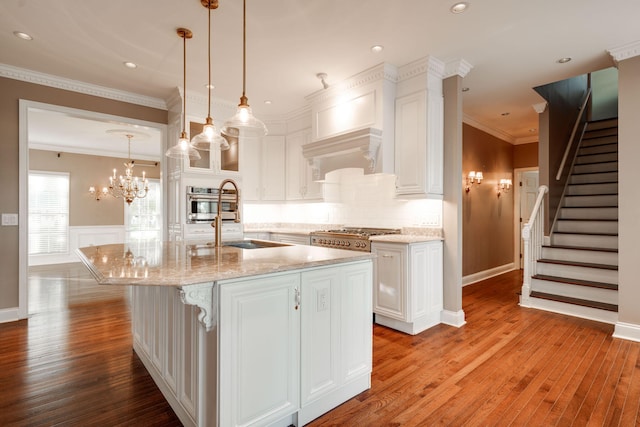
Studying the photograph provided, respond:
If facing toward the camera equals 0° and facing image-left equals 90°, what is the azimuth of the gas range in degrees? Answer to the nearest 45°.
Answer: approximately 45°

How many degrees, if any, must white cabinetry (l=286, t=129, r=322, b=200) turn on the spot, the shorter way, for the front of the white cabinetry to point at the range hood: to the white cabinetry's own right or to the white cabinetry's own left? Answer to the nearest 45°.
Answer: approximately 90° to the white cabinetry's own left

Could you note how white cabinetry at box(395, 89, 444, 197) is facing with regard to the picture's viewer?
facing the viewer and to the left of the viewer

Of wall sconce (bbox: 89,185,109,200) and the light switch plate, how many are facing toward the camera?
2

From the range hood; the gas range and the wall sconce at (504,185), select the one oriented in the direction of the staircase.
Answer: the wall sconce

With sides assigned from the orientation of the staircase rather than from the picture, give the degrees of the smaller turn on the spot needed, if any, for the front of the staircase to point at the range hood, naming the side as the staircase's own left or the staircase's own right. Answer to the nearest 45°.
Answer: approximately 45° to the staircase's own right

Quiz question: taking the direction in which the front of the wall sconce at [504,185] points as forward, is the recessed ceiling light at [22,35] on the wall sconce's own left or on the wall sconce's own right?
on the wall sconce's own right

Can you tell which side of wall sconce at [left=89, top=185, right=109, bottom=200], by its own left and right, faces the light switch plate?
front

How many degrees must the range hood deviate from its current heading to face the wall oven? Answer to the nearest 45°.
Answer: approximately 45° to its right

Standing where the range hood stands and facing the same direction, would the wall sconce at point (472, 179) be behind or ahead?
behind

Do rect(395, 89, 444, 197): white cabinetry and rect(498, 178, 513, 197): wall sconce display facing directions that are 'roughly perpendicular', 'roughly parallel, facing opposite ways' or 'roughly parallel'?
roughly perpendicular

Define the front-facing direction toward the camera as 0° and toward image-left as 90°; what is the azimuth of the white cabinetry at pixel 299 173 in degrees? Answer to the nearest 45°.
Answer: approximately 45°
